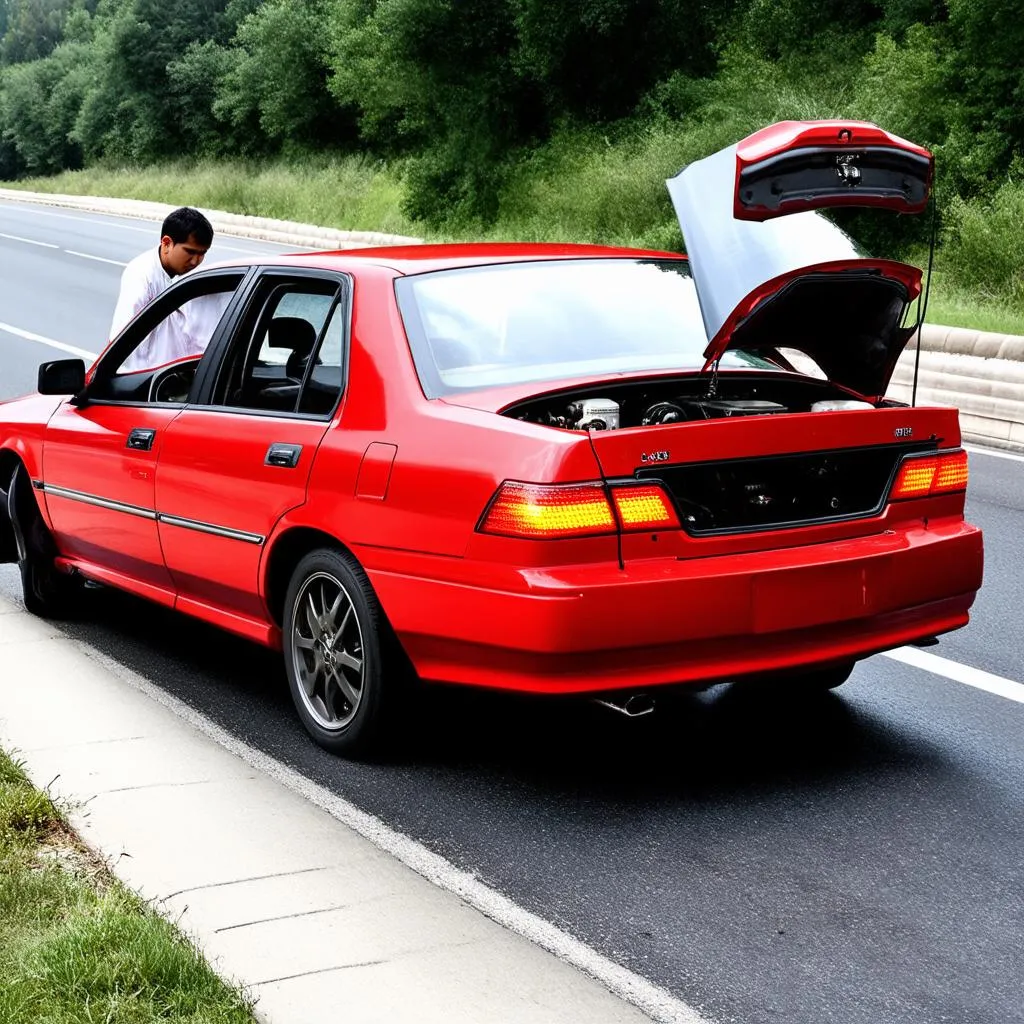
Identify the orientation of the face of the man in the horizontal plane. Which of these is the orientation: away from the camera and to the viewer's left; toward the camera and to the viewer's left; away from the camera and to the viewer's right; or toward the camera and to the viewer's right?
toward the camera and to the viewer's right

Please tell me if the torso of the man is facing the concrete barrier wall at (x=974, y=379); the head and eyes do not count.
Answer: no

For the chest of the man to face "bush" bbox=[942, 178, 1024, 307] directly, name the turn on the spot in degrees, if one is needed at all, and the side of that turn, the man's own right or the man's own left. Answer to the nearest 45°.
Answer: approximately 90° to the man's own left

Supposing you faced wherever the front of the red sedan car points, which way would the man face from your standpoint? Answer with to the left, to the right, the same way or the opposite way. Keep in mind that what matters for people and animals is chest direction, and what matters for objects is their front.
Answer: the opposite way

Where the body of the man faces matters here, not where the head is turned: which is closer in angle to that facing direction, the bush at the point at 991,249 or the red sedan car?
the red sedan car

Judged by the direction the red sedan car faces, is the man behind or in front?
in front

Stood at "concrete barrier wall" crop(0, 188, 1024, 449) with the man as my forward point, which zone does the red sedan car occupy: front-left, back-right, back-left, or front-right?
front-left

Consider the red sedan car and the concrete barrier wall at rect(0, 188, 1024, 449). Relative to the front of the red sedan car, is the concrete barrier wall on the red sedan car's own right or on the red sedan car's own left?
on the red sedan car's own right

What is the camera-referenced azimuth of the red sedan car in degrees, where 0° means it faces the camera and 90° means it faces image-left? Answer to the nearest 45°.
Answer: approximately 135°

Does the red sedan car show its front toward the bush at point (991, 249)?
no
